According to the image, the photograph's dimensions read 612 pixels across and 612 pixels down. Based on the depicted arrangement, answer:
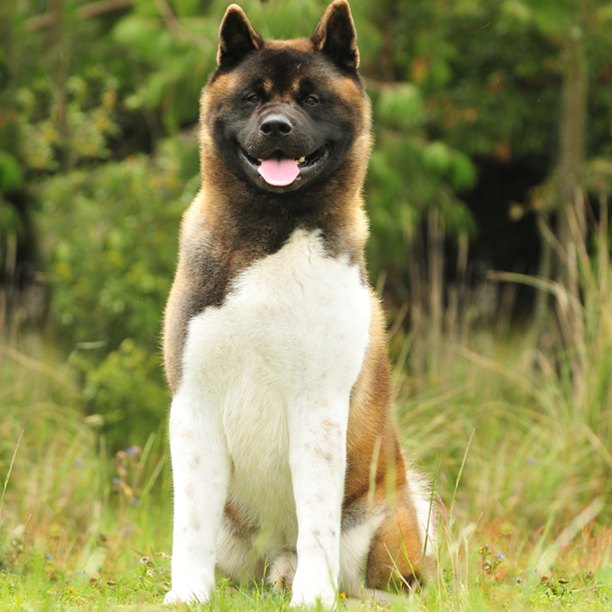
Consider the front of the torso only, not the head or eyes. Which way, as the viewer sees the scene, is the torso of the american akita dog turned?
toward the camera

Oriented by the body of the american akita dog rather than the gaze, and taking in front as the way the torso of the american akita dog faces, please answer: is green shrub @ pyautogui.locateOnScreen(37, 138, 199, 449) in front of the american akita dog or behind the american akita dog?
behind
